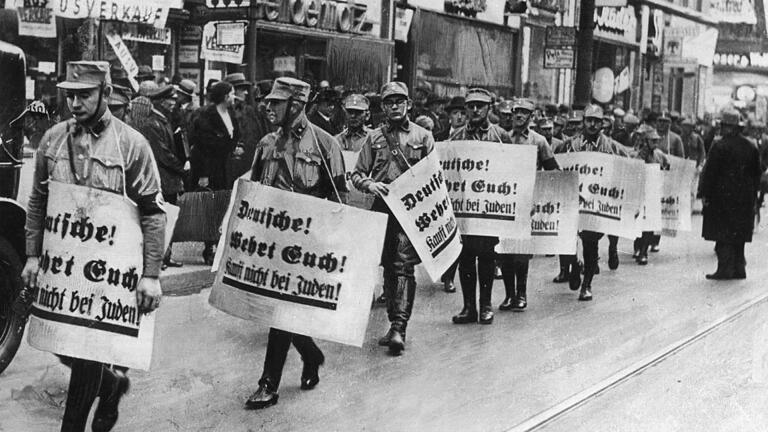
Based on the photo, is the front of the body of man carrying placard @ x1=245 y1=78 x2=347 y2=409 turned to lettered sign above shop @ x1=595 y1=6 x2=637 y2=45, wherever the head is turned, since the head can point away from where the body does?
no

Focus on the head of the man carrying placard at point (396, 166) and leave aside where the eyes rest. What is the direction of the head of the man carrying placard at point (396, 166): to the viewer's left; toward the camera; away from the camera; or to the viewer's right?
toward the camera

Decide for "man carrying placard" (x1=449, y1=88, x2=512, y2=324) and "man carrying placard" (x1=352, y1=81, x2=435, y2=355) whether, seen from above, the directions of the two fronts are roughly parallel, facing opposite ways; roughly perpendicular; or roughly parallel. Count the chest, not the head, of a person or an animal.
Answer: roughly parallel

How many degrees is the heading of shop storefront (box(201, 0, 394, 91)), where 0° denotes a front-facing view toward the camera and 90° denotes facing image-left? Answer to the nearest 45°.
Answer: approximately 315°

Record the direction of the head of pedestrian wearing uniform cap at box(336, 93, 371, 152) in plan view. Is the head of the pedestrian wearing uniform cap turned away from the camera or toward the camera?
toward the camera

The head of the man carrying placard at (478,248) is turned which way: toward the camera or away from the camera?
toward the camera

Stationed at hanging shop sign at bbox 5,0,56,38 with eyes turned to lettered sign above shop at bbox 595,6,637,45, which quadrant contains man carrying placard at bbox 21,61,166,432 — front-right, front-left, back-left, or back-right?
back-right

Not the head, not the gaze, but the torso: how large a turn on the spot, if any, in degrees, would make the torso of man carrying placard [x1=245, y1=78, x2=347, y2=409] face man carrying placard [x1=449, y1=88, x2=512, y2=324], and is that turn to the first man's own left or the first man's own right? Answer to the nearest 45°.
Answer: approximately 180°

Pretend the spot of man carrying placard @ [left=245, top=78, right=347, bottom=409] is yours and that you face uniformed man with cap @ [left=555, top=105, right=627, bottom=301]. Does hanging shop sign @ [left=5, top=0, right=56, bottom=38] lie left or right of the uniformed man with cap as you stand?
left

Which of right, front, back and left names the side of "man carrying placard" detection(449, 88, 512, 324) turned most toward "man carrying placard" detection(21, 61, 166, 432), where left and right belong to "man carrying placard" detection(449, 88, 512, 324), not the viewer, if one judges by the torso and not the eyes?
front

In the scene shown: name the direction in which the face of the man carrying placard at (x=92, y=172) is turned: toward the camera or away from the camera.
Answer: toward the camera

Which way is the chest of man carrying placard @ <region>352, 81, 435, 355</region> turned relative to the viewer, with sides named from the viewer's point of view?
facing the viewer

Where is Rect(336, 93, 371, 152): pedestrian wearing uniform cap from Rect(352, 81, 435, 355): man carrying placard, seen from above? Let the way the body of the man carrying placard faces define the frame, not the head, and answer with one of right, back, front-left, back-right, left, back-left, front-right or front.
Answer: back

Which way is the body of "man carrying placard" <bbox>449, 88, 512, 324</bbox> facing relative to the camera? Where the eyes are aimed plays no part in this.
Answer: toward the camera

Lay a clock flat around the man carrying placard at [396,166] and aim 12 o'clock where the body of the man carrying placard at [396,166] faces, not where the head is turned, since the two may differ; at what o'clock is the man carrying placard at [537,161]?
the man carrying placard at [537,161] is roughly at 7 o'clock from the man carrying placard at [396,166].

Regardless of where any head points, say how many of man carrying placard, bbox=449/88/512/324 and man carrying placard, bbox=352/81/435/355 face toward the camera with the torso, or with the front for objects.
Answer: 2

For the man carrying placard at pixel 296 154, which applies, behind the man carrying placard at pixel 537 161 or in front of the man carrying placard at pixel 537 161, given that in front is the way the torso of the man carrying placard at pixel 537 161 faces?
in front

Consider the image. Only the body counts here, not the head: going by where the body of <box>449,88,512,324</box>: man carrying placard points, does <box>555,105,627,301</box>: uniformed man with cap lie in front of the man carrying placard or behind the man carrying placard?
behind

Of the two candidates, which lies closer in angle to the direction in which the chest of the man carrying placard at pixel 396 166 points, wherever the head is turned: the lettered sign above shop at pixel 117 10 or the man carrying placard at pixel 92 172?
the man carrying placard

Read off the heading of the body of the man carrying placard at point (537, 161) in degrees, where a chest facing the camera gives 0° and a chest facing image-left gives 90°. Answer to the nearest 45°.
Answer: approximately 45°
